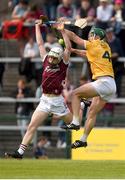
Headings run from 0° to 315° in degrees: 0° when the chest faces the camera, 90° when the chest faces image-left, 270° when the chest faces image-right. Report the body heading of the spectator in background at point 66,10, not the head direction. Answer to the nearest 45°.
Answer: approximately 0°

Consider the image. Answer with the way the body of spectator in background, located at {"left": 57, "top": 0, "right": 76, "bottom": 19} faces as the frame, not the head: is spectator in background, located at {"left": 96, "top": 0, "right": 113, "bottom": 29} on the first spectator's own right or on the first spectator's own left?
on the first spectator's own left

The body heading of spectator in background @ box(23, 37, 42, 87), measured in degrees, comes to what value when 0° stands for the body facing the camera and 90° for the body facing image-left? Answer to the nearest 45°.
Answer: approximately 0°

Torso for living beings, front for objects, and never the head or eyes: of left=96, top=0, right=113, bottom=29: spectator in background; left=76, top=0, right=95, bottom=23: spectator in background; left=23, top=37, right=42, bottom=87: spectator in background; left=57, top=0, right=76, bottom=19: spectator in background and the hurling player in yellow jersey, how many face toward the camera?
4

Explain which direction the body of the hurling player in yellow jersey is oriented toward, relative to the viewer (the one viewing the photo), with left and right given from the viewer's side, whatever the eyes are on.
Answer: facing away from the viewer and to the left of the viewer
